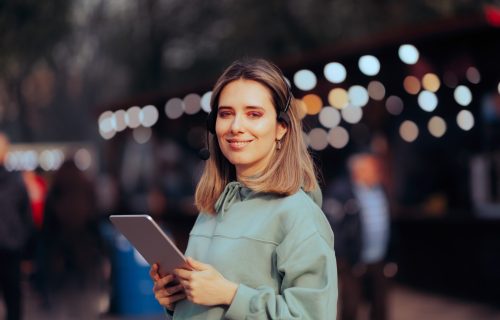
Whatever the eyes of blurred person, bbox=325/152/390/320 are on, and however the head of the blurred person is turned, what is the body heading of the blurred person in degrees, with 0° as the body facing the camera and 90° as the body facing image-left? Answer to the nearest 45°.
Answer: approximately 315°

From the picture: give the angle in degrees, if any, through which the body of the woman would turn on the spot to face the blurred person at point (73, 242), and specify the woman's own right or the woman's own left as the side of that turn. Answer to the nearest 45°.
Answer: approximately 135° to the woman's own right

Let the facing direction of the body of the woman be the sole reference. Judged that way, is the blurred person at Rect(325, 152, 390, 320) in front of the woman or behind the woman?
behind

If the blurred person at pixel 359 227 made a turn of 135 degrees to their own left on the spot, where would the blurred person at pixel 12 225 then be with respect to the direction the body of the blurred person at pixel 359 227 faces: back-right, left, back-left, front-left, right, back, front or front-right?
left

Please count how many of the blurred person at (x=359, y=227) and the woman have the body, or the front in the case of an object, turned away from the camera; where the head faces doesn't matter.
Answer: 0

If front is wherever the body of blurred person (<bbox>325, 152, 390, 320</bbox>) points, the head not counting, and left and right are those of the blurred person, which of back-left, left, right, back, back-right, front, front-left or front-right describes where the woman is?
front-right
